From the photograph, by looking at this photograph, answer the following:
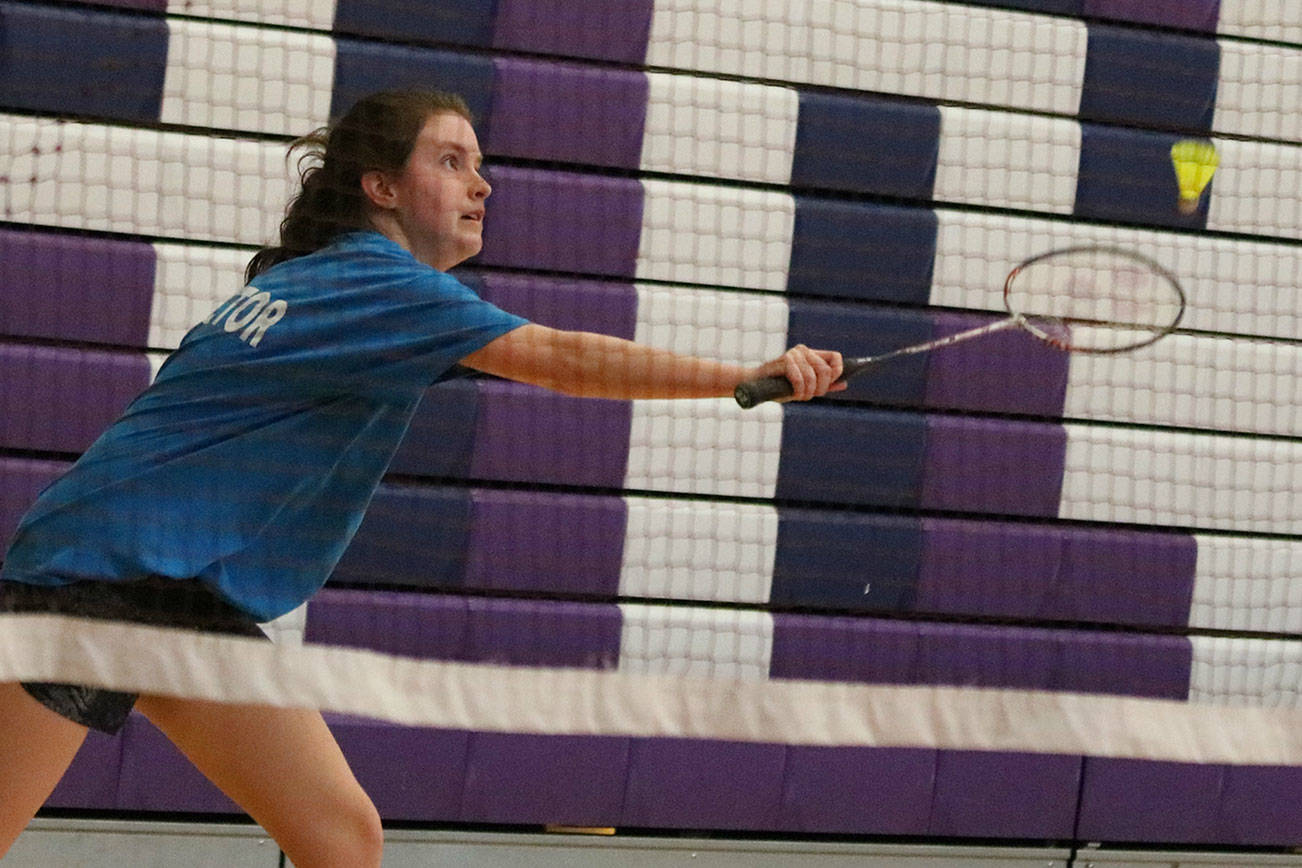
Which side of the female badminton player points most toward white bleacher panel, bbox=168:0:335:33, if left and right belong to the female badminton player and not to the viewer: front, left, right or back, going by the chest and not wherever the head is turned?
left

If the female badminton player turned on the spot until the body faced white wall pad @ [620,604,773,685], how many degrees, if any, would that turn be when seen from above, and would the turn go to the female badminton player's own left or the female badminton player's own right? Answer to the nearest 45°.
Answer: approximately 45° to the female badminton player's own left

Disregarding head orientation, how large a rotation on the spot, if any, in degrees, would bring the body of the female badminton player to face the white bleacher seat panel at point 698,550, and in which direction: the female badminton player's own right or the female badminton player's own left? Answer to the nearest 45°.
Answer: approximately 45° to the female badminton player's own left

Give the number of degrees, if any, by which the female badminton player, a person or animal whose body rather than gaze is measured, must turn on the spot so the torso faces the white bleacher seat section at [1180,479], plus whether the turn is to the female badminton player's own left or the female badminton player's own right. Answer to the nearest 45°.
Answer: approximately 45° to the female badminton player's own left

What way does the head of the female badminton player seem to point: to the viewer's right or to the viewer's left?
to the viewer's right

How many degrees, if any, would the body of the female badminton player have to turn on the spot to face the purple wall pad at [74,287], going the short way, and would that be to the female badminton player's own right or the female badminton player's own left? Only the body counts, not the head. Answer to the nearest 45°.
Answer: approximately 90° to the female badminton player's own left

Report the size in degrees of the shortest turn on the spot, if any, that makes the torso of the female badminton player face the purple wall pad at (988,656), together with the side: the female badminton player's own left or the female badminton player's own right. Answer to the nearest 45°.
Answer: approximately 45° to the female badminton player's own left

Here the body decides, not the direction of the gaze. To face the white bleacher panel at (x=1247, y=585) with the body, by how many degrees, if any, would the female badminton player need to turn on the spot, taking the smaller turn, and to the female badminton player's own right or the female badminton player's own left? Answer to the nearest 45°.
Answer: approximately 45° to the female badminton player's own left

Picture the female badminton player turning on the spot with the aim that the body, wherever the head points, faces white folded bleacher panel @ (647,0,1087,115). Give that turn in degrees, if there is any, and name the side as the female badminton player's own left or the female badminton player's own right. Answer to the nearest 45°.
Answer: approximately 45° to the female badminton player's own left

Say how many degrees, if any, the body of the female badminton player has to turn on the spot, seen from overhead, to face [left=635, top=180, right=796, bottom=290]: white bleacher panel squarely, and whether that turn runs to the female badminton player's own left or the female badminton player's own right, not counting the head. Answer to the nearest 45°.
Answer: approximately 45° to the female badminton player's own left

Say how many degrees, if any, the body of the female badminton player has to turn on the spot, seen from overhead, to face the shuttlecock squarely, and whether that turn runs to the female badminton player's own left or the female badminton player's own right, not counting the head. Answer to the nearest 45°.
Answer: approximately 45° to the female badminton player's own right

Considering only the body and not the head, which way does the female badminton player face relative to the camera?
to the viewer's right

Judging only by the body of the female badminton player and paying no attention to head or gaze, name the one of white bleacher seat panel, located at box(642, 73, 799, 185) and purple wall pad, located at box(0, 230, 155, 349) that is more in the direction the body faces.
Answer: the white bleacher seat panel

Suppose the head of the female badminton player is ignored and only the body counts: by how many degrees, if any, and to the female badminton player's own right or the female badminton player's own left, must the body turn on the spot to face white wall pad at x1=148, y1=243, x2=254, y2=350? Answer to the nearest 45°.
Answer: approximately 90° to the female badminton player's own left

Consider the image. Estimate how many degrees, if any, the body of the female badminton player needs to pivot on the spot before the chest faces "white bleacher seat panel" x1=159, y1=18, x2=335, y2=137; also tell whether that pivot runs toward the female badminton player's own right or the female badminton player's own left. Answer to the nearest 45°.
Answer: approximately 90° to the female badminton player's own left
